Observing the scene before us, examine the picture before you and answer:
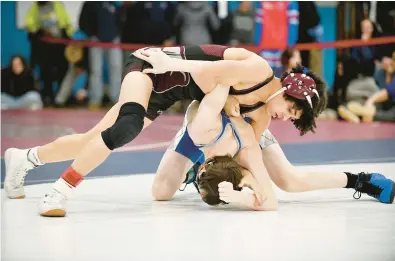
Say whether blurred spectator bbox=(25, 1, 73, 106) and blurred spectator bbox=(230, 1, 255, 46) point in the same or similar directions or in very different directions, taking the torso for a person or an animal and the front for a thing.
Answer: same or similar directions

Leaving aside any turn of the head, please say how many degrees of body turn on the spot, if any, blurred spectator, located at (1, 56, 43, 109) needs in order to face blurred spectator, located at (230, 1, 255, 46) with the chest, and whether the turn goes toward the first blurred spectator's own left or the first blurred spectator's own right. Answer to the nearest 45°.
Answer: approximately 90° to the first blurred spectator's own left

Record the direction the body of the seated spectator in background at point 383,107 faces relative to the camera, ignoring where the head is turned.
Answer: to the viewer's left

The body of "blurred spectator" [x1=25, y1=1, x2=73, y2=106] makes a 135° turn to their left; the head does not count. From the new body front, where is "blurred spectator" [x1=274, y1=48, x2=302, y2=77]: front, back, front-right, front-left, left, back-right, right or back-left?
right

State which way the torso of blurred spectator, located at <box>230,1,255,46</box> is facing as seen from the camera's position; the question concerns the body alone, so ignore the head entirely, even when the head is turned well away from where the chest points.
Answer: toward the camera

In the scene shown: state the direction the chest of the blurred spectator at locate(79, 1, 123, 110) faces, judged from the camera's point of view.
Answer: toward the camera

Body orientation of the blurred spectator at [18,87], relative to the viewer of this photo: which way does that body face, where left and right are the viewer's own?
facing the viewer

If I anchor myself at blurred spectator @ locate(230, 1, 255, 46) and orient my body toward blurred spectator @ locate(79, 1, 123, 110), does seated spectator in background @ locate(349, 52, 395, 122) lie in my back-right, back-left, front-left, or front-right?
back-left

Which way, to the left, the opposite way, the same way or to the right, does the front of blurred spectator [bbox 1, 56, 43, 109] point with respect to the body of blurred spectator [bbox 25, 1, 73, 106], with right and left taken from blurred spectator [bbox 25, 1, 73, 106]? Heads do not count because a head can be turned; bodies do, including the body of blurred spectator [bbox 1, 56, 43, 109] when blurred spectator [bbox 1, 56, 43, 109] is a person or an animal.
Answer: the same way

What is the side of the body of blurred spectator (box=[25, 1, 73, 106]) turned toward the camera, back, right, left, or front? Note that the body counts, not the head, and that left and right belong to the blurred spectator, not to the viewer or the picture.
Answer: front

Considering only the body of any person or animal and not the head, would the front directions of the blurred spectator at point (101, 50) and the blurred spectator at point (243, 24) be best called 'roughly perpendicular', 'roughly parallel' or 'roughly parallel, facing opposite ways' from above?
roughly parallel
